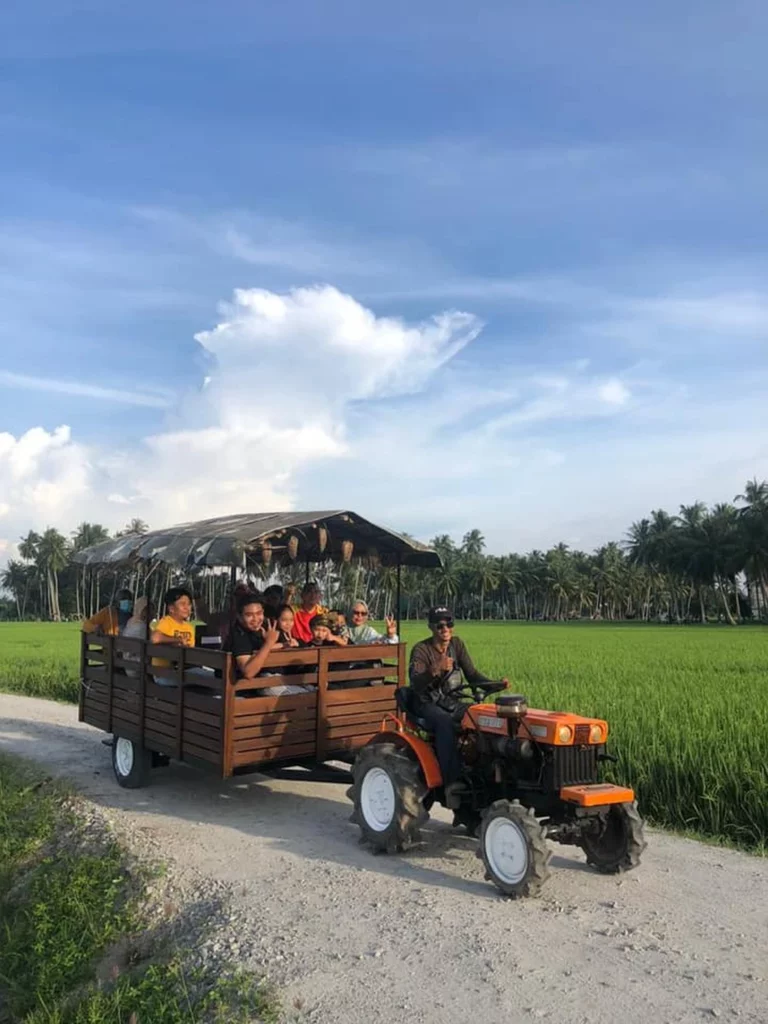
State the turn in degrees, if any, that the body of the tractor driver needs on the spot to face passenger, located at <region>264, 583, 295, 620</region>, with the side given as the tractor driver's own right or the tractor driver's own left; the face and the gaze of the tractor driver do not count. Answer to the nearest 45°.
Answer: approximately 180°

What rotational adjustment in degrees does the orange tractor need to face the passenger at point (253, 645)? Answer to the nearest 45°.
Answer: approximately 180°

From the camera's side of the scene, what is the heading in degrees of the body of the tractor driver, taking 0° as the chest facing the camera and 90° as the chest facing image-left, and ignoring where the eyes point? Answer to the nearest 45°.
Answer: approximately 315°

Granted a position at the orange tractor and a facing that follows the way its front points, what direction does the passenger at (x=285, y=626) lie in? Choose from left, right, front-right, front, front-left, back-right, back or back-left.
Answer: back

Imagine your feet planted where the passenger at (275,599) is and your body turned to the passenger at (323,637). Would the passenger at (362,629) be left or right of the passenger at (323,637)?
left
